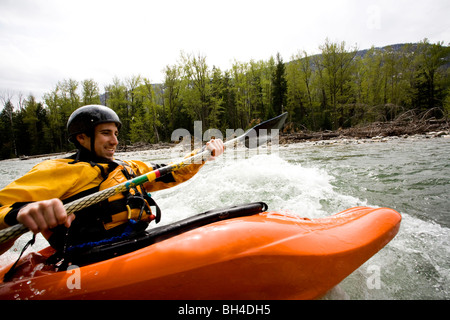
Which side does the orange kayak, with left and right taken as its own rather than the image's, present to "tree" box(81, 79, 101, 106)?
left

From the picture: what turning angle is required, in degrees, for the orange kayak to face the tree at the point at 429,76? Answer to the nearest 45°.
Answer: approximately 45° to its left

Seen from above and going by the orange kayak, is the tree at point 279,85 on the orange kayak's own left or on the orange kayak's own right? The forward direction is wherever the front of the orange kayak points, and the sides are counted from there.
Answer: on the orange kayak's own left

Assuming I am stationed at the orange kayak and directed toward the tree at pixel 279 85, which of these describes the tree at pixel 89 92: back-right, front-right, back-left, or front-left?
front-left

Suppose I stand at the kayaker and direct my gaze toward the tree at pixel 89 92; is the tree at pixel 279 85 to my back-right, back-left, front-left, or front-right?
front-right

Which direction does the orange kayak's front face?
to the viewer's right
